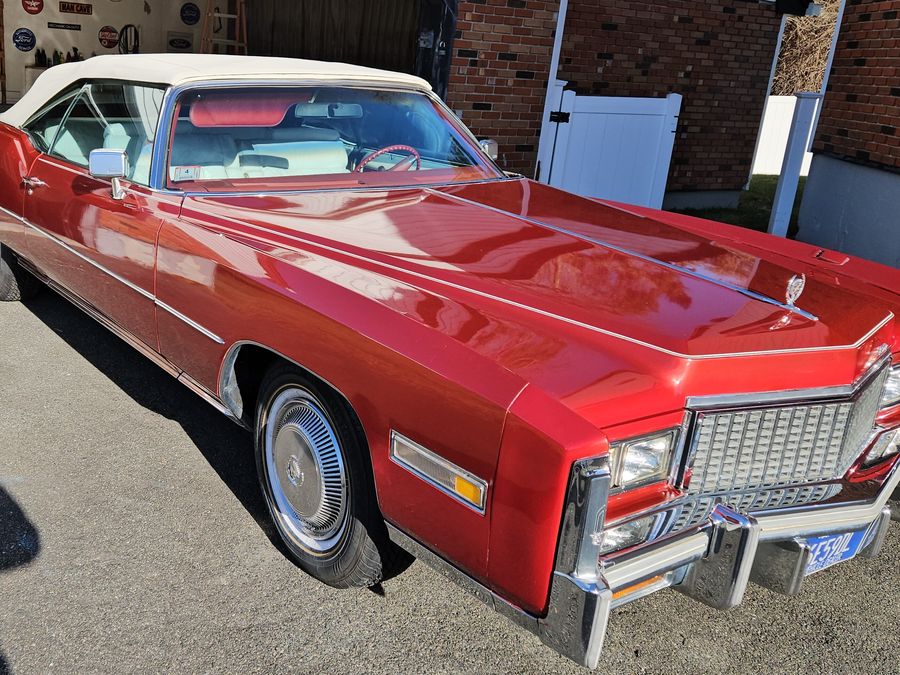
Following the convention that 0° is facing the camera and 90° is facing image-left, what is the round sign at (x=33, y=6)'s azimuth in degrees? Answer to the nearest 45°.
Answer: approximately 0°

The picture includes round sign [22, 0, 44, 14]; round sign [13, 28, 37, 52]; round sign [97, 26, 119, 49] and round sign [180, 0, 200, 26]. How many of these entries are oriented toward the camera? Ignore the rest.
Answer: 4

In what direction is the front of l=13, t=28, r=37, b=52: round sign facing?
toward the camera

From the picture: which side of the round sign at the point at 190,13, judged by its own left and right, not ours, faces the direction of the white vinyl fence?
left

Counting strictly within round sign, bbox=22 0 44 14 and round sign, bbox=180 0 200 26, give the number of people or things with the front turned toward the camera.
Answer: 2

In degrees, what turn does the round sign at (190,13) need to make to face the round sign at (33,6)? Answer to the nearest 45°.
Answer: approximately 90° to its right

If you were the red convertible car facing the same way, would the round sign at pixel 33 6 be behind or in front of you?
behind

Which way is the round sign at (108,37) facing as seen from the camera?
toward the camera

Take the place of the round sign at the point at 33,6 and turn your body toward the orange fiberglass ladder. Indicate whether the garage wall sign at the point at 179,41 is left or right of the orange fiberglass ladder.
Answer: left

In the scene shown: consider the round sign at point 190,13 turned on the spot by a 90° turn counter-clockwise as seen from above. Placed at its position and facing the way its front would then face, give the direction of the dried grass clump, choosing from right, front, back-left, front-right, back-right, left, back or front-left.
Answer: front

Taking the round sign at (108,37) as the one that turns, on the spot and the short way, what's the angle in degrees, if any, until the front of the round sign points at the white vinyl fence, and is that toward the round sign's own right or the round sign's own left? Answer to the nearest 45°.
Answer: approximately 90° to the round sign's own left

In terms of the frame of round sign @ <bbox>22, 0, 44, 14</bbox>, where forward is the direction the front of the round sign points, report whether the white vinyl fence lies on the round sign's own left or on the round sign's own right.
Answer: on the round sign's own left

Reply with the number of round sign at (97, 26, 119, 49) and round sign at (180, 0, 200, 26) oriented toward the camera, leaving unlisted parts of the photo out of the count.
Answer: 2
